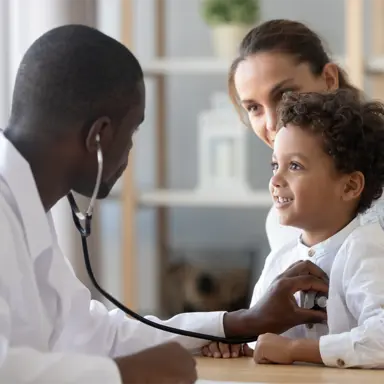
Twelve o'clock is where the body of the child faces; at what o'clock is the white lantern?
The white lantern is roughly at 4 o'clock from the child.

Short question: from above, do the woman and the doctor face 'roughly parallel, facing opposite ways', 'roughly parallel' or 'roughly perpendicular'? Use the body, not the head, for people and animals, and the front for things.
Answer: roughly parallel, facing opposite ways

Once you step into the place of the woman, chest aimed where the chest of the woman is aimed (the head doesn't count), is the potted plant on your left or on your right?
on your right

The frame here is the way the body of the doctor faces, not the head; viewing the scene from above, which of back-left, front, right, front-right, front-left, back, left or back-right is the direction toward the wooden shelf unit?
front-left

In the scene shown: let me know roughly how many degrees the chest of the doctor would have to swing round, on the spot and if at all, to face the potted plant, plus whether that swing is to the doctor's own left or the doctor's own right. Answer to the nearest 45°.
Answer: approximately 45° to the doctor's own left

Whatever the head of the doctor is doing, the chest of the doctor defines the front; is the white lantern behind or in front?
in front

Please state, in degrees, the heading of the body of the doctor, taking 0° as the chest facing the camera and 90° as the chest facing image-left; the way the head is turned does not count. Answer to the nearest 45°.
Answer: approximately 225°

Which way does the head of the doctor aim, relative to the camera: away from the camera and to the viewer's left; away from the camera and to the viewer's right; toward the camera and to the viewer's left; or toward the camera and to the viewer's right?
away from the camera and to the viewer's right

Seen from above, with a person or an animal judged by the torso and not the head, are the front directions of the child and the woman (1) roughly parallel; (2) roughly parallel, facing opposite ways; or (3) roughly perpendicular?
roughly parallel

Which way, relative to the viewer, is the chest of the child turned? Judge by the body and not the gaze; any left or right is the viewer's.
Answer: facing the viewer and to the left of the viewer

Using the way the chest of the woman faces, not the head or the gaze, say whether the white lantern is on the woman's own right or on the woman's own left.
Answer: on the woman's own right

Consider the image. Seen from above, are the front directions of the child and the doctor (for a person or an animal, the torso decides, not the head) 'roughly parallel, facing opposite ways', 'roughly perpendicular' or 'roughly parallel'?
roughly parallel, facing opposite ways

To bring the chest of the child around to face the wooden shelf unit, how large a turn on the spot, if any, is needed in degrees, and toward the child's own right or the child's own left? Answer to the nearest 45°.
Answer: approximately 135° to the child's own right

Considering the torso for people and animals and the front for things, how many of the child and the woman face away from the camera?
0
